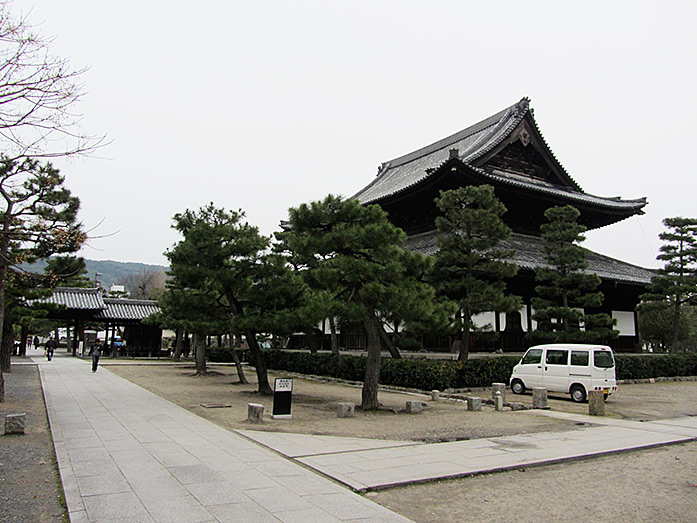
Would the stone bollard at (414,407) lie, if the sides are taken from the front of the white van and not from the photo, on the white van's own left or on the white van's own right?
on the white van's own left

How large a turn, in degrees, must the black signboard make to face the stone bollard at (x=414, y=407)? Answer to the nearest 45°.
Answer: approximately 90° to its left

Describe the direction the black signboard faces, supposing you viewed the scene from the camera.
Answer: facing the viewer

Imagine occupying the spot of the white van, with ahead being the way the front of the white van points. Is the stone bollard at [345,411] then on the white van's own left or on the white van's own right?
on the white van's own left

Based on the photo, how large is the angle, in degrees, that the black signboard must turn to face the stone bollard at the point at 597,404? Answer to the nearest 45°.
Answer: approximately 90° to its left

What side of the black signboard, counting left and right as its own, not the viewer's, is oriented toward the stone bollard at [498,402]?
left

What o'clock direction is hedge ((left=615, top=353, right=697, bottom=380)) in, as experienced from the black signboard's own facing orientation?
The hedge is roughly at 8 o'clock from the black signboard.

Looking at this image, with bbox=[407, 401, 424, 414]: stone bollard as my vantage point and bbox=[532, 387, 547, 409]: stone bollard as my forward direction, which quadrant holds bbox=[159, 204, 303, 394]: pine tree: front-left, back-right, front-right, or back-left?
back-left

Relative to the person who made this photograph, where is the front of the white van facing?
facing away from the viewer and to the left of the viewer

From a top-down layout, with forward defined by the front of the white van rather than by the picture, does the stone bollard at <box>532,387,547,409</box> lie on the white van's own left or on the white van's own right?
on the white van's own left
